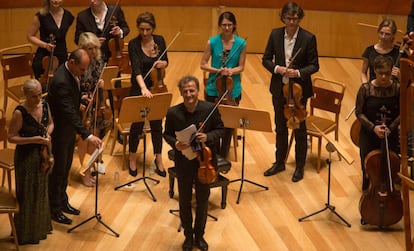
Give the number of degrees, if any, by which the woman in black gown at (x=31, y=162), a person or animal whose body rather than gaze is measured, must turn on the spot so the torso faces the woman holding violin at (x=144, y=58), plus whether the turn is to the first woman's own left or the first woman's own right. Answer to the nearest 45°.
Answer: approximately 90° to the first woman's own left

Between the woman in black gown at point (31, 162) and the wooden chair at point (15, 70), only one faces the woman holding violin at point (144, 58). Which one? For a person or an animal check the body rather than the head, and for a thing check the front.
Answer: the wooden chair

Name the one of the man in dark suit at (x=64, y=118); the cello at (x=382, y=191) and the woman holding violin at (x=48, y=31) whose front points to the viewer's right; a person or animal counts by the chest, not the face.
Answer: the man in dark suit

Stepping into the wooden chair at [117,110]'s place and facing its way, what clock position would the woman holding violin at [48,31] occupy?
The woman holding violin is roughly at 6 o'clock from the wooden chair.

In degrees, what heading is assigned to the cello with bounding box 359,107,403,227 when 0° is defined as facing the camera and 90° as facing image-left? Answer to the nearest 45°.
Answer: approximately 0°
